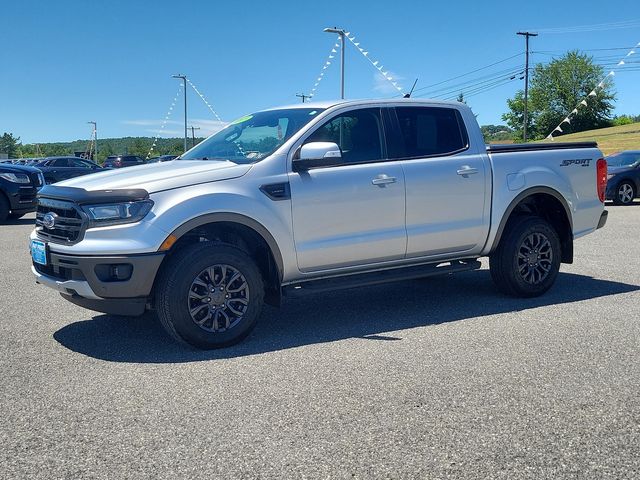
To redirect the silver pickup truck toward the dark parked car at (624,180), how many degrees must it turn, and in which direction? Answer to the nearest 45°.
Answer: approximately 180°

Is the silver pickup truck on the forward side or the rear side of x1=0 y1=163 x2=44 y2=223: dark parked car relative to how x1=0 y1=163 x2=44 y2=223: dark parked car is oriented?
on the forward side

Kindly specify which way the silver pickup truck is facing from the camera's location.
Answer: facing the viewer and to the left of the viewer

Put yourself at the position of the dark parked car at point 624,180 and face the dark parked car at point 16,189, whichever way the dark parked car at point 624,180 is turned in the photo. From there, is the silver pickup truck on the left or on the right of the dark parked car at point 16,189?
left

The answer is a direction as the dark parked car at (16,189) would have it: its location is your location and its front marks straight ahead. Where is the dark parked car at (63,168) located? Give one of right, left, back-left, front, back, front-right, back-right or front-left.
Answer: back-left

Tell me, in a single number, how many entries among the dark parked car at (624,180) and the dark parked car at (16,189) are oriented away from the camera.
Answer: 0

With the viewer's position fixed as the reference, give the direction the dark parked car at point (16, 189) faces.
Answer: facing the viewer and to the right of the viewer

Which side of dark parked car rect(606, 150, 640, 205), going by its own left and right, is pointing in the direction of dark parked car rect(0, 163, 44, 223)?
front

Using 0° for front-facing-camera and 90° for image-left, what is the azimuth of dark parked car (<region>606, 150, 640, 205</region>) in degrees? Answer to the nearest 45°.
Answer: approximately 45°

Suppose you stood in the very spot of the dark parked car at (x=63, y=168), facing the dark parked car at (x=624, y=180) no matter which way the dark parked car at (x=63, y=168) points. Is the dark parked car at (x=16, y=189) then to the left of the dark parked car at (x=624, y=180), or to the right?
right

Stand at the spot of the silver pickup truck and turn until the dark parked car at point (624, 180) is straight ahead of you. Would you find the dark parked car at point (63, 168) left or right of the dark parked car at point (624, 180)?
left

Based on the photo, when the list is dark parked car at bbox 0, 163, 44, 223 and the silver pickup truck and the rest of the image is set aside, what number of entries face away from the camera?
0
